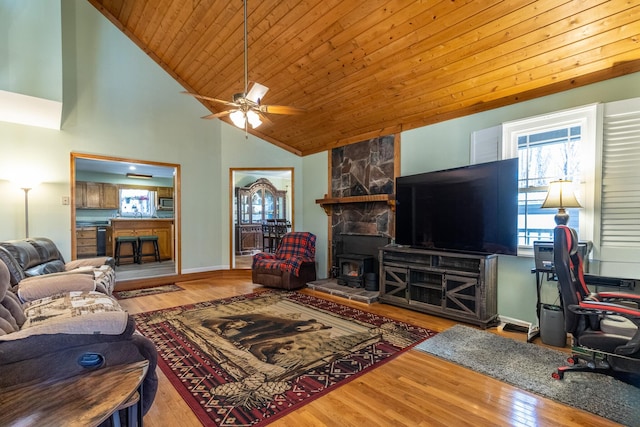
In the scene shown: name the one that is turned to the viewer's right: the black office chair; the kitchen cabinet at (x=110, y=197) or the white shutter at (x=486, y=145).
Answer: the black office chair

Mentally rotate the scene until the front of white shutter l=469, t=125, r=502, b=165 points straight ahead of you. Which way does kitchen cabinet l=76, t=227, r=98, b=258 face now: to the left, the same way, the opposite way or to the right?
to the left

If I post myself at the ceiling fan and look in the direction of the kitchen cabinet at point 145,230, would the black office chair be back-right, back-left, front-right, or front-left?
back-right

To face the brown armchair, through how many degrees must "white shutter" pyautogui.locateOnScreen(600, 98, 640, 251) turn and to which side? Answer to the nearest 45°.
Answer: approximately 45° to its right

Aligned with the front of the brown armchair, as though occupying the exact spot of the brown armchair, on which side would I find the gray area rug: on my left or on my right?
on my left

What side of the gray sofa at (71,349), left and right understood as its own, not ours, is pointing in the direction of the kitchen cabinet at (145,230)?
left

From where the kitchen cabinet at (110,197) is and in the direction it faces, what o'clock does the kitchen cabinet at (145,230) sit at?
the kitchen cabinet at (145,230) is roughly at 11 o'clock from the kitchen cabinet at (110,197).

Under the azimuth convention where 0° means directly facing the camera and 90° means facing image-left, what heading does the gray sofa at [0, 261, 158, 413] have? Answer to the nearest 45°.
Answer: approximately 270°

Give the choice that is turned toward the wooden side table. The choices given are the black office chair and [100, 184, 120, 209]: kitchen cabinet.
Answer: the kitchen cabinet

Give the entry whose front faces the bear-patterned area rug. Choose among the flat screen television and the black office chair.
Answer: the flat screen television
